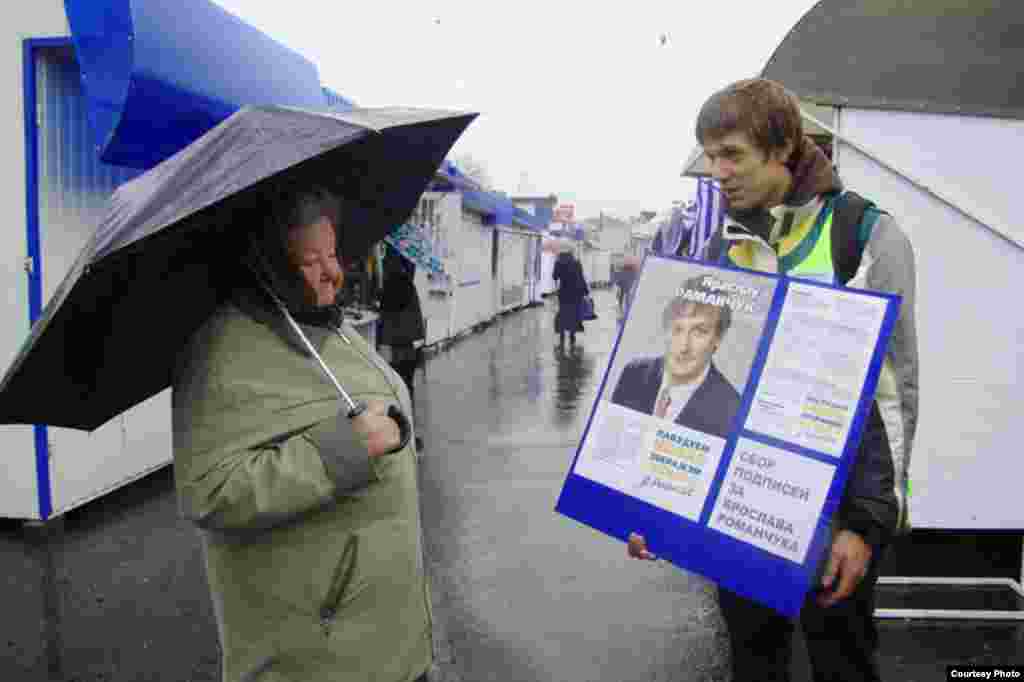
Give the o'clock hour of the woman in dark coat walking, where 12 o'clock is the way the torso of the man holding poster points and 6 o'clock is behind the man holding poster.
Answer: The woman in dark coat walking is roughly at 4 o'clock from the man holding poster.

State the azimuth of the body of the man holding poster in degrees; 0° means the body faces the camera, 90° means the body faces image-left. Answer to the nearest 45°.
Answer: approximately 45°

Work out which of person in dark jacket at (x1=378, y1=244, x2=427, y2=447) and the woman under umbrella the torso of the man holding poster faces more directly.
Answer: the woman under umbrella

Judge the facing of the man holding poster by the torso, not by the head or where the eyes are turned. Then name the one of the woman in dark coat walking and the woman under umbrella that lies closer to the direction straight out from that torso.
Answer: the woman under umbrella

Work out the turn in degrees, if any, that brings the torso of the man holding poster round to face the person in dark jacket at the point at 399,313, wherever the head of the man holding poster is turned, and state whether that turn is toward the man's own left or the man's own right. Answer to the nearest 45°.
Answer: approximately 90° to the man's own right
